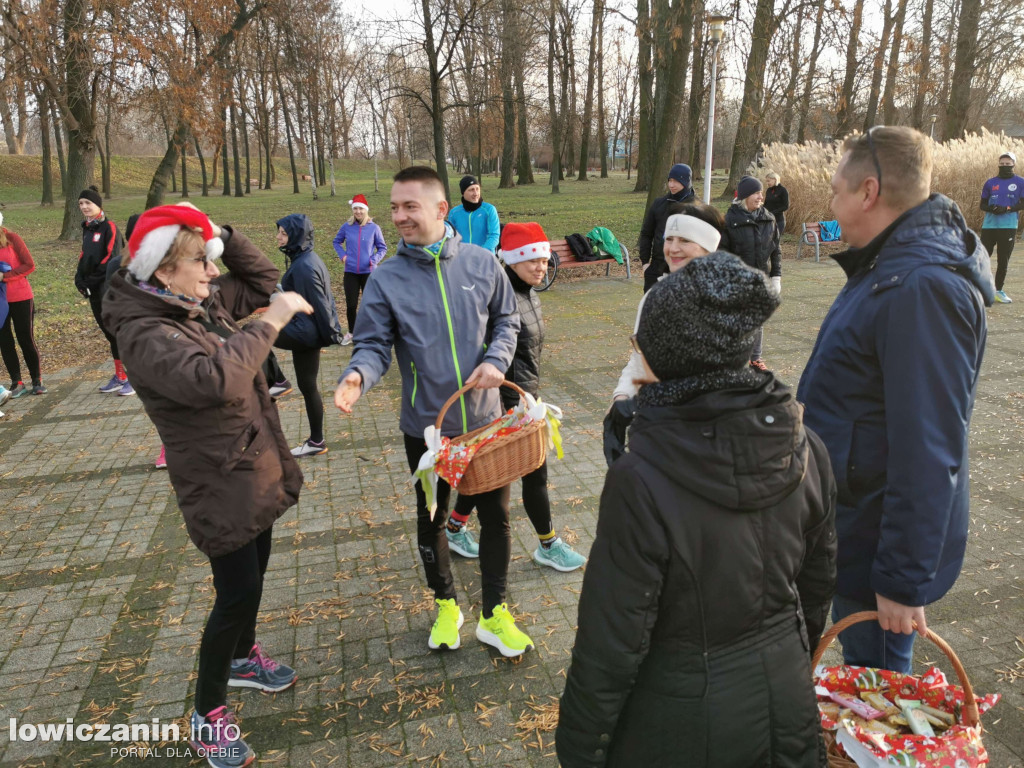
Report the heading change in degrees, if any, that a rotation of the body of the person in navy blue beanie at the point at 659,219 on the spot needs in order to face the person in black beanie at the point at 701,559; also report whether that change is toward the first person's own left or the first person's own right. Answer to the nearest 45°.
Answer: approximately 45° to the first person's own left

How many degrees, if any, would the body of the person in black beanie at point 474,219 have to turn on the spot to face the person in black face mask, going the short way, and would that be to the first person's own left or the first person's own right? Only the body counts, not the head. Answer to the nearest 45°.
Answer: approximately 90° to the first person's own left

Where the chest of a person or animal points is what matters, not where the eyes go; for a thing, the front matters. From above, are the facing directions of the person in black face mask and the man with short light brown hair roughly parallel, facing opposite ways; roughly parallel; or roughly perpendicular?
roughly perpendicular

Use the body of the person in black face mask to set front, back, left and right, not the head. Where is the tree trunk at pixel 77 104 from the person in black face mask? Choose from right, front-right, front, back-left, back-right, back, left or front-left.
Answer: right

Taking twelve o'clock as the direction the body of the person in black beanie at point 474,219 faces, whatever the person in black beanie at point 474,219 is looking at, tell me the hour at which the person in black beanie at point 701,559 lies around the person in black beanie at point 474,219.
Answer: the person in black beanie at point 701,559 is roughly at 12 o'clock from the person in black beanie at point 474,219.

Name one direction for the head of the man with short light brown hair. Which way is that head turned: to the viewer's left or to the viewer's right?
to the viewer's left

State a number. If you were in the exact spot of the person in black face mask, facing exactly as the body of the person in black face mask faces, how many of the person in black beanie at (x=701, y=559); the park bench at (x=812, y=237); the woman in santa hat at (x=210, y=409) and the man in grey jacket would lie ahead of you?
3

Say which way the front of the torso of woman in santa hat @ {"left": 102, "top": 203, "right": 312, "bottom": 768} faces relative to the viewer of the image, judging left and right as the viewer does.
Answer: facing to the right of the viewer

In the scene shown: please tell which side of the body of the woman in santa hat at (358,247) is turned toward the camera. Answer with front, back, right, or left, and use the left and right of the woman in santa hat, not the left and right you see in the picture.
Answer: front

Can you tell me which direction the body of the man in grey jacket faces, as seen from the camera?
toward the camera

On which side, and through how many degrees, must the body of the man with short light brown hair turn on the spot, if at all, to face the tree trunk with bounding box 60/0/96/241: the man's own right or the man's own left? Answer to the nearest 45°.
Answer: approximately 45° to the man's own right

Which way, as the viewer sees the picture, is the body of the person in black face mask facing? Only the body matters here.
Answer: toward the camera

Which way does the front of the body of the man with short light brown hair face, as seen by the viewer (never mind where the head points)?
to the viewer's left

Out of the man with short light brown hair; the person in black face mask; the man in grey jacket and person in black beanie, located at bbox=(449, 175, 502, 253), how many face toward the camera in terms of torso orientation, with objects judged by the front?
3

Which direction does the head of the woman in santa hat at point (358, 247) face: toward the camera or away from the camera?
toward the camera
